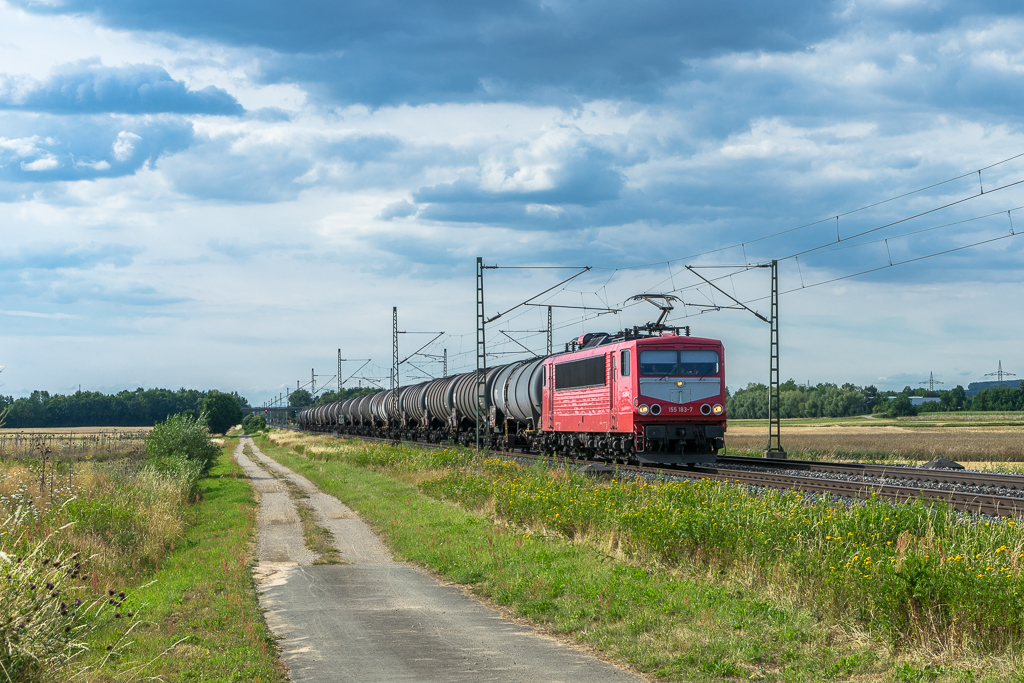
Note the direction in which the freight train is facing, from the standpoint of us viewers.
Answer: facing the viewer and to the right of the viewer

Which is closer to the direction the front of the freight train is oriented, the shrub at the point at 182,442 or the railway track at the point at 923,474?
the railway track

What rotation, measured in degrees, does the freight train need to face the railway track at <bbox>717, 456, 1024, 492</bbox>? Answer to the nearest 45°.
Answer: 0° — it already faces it
